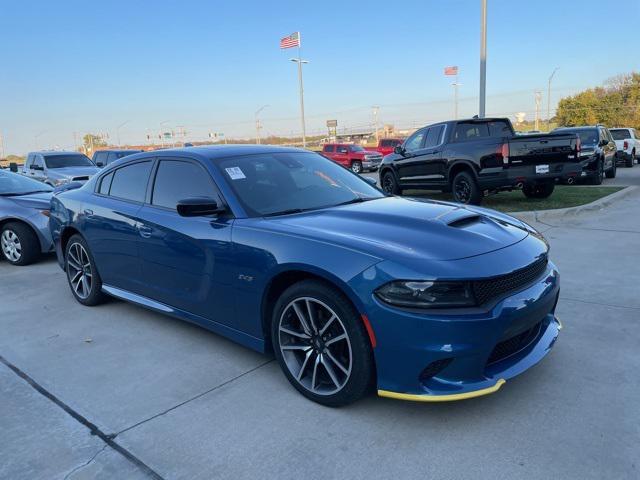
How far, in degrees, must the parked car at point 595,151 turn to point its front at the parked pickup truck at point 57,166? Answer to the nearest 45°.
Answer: approximately 45° to its right

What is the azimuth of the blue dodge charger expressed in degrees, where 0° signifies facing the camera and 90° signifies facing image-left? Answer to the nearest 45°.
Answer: approximately 315°

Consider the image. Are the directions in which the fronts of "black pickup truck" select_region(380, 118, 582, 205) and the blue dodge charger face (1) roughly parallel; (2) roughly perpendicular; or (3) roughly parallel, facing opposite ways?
roughly parallel, facing opposite ways

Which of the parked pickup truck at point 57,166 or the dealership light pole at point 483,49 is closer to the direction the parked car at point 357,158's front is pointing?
the dealership light pole

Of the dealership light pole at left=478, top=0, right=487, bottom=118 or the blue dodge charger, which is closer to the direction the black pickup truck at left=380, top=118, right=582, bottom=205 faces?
the dealership light pole

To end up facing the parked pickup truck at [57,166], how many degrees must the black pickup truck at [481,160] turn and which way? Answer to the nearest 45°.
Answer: approximately 45° to its left

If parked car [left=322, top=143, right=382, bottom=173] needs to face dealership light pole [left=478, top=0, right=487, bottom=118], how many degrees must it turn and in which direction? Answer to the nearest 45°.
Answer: approximately 45° to its right

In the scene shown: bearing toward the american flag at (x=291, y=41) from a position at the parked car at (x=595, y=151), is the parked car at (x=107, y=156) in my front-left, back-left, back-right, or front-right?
front-left

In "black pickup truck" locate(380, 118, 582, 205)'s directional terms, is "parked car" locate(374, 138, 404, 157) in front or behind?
in front

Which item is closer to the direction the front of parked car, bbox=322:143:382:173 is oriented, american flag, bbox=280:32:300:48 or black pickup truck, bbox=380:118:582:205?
the black pickup truck

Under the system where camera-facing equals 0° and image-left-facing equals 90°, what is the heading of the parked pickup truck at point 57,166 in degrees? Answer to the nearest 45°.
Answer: approximately 315°

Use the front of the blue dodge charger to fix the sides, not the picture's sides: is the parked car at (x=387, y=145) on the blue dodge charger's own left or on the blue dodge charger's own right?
on the blue dodge charger's own left

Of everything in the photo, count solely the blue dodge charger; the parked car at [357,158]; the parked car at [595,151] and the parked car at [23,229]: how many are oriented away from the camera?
0

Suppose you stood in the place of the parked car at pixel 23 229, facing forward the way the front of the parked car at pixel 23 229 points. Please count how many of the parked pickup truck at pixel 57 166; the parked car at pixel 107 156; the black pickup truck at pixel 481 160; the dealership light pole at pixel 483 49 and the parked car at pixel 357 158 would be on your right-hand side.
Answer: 0

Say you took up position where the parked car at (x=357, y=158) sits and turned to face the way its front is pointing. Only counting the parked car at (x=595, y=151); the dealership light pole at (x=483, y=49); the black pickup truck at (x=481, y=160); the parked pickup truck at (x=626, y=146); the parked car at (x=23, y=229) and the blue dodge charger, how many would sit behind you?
0

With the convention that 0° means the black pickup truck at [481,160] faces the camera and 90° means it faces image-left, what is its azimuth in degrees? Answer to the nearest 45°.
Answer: approximately 135°

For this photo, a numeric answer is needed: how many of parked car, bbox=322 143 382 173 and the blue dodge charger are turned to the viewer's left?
0

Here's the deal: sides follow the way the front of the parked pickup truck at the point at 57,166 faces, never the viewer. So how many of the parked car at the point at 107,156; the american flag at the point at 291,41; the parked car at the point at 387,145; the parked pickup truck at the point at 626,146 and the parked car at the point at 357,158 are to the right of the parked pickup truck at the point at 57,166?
0
